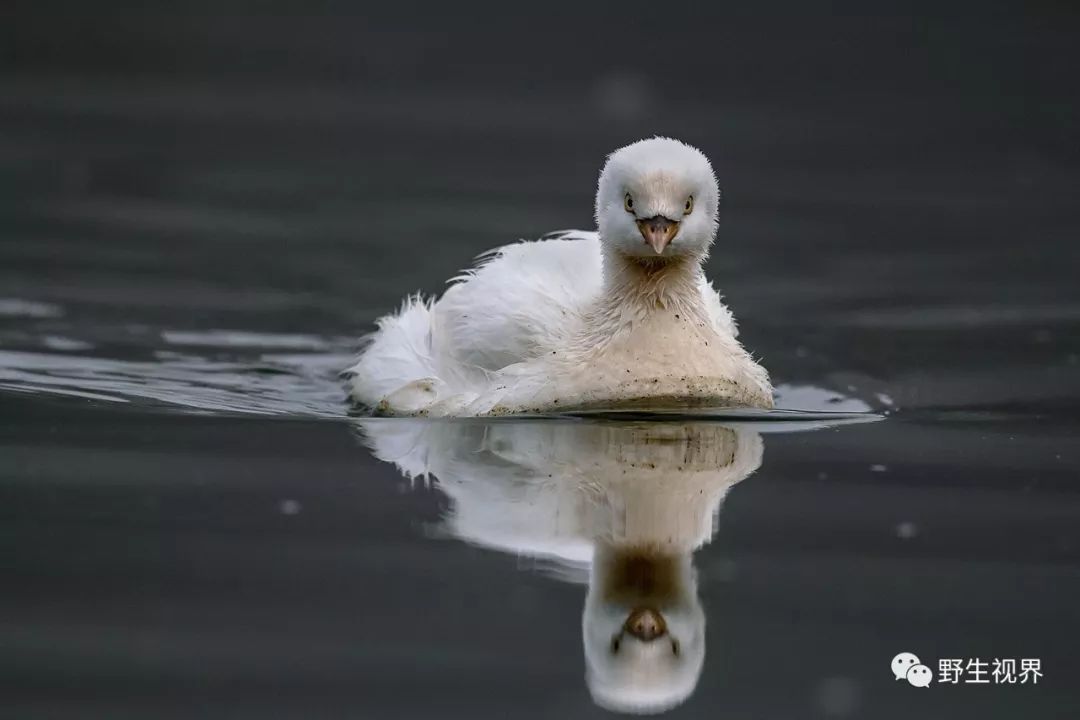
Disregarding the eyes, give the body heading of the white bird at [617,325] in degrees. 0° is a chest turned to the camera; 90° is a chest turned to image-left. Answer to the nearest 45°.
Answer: approximately 315°
